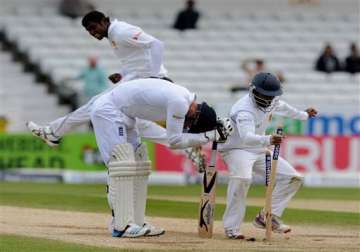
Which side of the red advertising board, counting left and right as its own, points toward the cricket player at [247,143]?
front

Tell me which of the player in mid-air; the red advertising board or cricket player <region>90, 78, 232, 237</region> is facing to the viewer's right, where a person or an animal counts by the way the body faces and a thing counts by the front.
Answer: the cricket player

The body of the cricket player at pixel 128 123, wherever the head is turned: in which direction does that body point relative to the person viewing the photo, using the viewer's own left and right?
facing to the right of the viewer

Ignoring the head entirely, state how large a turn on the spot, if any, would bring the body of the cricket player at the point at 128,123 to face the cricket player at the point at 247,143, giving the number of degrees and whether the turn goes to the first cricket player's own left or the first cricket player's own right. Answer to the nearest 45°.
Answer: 0° — they already face them

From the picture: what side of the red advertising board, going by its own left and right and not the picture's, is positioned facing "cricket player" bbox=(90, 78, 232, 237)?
front

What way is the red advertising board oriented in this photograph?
toward the camera

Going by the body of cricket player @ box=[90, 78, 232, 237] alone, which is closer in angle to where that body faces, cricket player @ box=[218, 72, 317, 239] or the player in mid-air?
the cricket player

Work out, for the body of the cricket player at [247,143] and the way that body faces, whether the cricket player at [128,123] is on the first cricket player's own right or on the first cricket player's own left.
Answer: on the first cricket player's own right

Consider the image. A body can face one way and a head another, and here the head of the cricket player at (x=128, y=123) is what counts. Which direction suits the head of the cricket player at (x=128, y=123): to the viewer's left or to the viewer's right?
to the viewer's right
